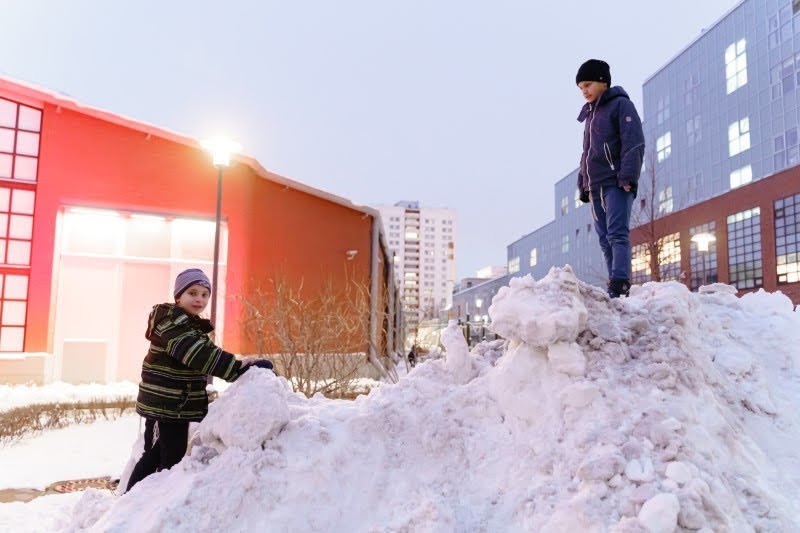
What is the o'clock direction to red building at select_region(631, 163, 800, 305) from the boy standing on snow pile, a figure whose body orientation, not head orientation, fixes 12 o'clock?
The red building is roughly at 5 o'clock from the boy standing on snow pile.

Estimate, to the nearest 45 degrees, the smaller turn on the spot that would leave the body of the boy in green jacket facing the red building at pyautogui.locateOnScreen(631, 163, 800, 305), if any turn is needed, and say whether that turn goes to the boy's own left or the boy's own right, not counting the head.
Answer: approximately 45° to the boy's own left

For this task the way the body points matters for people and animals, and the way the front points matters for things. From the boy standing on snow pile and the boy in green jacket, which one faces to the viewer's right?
the boy in green jacket

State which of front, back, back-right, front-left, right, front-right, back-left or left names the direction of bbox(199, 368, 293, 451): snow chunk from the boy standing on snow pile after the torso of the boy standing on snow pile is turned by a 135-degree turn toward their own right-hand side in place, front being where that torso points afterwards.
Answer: back-left

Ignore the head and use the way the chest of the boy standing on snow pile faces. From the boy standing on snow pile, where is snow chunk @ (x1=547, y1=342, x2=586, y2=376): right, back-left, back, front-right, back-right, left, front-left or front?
front-left

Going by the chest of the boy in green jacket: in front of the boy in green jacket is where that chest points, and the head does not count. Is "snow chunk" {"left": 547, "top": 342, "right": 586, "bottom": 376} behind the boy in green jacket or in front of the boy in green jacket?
in front

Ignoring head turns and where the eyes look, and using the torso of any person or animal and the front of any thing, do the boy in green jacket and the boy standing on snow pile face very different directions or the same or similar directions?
very different directions

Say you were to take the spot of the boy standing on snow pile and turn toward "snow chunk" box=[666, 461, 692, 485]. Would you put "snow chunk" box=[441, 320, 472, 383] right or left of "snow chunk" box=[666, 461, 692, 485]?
right

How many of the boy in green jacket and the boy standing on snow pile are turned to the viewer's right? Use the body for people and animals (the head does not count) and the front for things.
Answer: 1

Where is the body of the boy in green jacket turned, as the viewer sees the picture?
to the viewer's right

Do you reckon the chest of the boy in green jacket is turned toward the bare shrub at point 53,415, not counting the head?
no

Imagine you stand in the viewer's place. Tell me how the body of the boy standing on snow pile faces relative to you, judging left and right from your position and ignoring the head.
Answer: facing the viewer and to the left of the viewer

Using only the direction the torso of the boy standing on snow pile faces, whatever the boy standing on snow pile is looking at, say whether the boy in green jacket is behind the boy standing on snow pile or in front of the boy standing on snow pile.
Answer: in front
